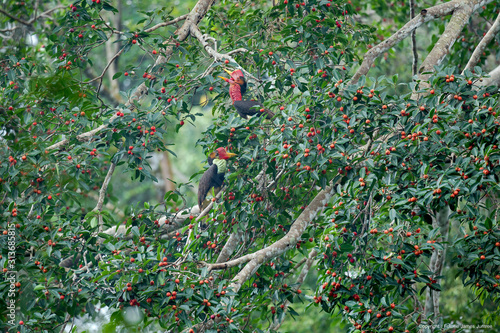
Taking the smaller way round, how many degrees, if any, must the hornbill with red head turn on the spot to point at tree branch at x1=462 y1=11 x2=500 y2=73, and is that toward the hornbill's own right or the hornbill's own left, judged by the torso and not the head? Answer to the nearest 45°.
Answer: approximately 180°

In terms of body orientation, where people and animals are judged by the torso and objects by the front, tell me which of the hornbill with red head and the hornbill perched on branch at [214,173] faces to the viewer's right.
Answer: the hornbill perched on branch

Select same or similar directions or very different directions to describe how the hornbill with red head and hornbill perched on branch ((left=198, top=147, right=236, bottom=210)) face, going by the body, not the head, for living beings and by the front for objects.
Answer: very different directions

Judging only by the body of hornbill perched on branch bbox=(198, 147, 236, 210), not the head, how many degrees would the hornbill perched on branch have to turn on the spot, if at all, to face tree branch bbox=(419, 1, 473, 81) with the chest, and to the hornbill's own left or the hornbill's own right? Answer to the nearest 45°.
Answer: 0° — it already faces it

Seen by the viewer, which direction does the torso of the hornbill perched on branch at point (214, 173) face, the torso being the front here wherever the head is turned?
to the viewer's right

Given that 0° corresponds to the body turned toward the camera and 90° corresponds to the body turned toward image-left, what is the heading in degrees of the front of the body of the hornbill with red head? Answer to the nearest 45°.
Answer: approximately 90°
